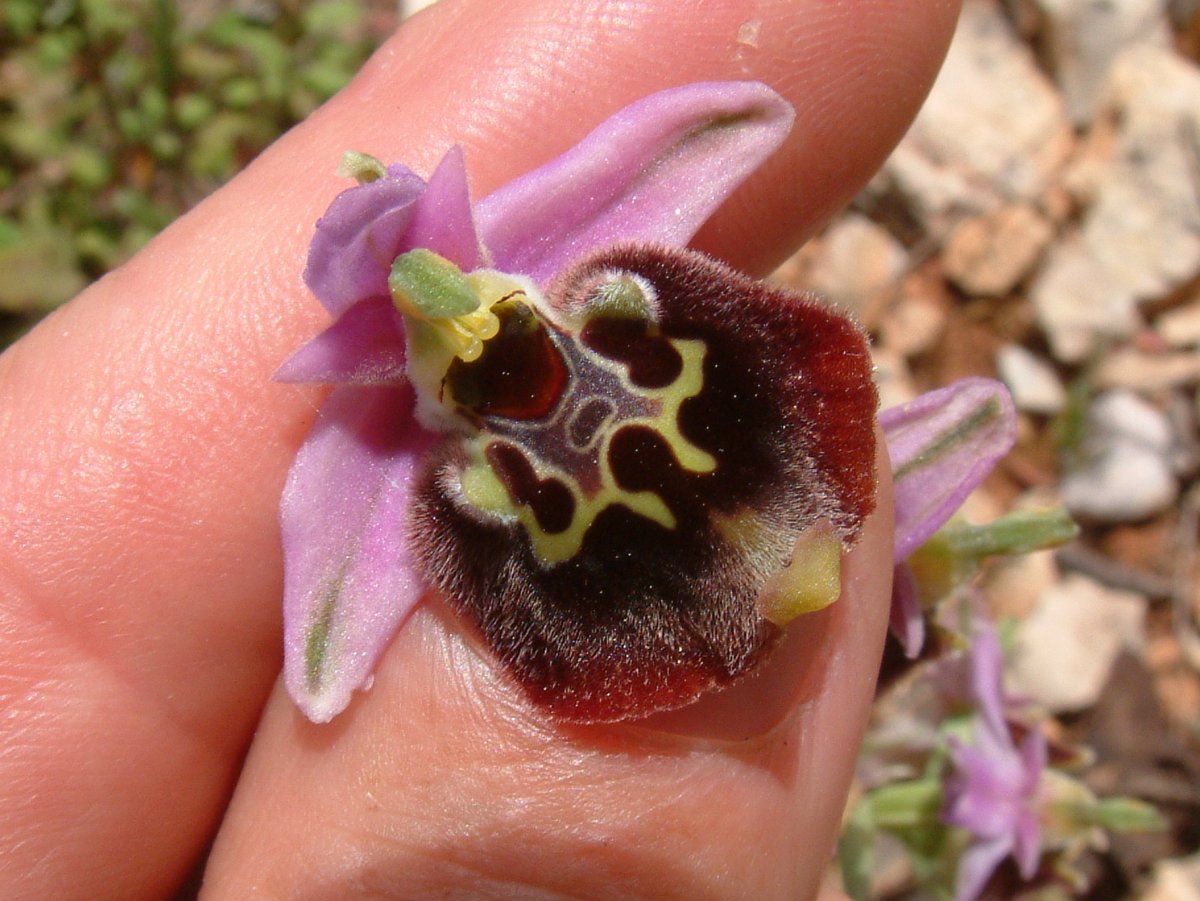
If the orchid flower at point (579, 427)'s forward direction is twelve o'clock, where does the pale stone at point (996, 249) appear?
The pale stone is roughly at 7 o'clock from the orchid flower.

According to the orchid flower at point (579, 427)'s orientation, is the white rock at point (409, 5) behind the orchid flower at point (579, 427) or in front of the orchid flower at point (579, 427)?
behind

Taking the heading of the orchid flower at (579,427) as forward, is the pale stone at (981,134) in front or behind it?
behind

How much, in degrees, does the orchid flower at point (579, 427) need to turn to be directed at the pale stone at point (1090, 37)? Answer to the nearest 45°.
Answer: approximately 135° to its left

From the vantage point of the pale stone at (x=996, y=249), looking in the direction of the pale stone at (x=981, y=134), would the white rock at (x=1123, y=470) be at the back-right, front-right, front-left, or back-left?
back-right

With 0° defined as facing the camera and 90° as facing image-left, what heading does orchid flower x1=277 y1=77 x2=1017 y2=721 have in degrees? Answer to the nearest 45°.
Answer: approximately 0°

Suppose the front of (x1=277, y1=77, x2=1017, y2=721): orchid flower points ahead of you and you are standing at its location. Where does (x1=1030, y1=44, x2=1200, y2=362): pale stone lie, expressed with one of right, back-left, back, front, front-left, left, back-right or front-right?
back-left
